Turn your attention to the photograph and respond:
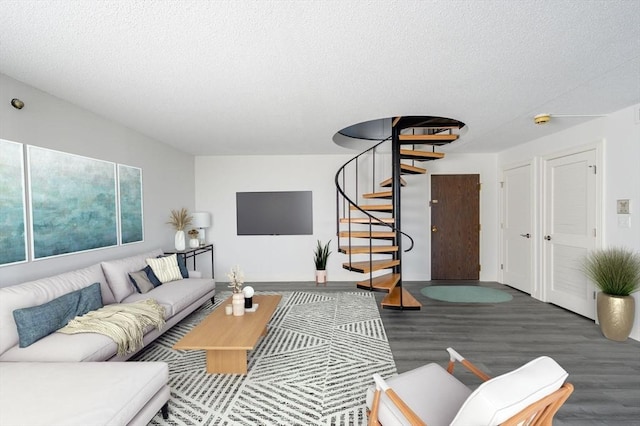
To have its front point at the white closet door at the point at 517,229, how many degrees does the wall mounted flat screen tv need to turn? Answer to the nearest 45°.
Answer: approximately 90° to its left

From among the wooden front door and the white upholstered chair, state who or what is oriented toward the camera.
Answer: the wooden front door

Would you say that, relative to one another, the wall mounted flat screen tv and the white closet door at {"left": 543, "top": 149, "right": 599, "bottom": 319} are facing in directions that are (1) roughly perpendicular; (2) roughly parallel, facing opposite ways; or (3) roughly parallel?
roughly perpendicular

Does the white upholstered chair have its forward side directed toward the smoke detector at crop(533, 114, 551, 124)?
no

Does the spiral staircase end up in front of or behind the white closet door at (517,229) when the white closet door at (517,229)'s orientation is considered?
in front

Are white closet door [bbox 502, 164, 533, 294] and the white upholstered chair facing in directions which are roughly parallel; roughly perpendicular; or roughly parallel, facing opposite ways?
roughly perpendicular

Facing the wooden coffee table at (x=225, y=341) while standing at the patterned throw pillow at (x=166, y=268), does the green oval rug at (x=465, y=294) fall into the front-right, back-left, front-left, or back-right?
front-left

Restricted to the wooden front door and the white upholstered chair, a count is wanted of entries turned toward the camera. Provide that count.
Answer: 1

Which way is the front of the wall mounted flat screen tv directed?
toward the camera

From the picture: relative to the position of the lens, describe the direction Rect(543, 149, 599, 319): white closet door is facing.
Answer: facing the viewer and to the left of the viewer

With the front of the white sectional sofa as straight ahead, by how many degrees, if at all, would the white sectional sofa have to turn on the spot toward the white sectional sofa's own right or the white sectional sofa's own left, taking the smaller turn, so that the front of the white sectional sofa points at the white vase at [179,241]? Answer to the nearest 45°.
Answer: approximately 90° to the white sectional sofa's own left

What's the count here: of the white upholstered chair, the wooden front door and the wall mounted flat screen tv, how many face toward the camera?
2

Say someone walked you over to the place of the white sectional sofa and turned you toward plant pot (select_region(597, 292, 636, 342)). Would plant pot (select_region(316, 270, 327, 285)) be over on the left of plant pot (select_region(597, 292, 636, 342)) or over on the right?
left

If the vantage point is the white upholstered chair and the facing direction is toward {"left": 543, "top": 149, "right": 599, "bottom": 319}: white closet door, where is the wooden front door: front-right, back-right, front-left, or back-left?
front-left

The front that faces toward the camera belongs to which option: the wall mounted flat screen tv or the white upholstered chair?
the wall mounted flat screen tv

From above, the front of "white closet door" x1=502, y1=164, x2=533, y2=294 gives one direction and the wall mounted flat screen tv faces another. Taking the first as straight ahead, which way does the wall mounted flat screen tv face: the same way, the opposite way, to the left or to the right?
to the left

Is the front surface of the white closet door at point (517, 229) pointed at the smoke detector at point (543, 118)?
no

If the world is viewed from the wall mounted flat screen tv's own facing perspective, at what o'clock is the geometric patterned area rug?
The geometric patterned area rug is roughly at 12 o'clock from the wall mounted flat screen tv.

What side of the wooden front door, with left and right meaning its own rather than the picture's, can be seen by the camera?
front

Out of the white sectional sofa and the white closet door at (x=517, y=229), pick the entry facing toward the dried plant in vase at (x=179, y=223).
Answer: the white closet door

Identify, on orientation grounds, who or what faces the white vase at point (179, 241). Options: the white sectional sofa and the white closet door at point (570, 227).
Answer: the white closet door

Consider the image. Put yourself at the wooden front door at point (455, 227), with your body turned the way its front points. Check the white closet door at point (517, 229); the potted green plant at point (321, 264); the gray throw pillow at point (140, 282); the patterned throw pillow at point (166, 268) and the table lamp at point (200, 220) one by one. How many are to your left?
1

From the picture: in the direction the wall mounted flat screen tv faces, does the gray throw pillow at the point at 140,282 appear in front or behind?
in front

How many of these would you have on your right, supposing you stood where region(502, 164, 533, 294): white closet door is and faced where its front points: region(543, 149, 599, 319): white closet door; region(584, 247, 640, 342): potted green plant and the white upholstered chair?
0

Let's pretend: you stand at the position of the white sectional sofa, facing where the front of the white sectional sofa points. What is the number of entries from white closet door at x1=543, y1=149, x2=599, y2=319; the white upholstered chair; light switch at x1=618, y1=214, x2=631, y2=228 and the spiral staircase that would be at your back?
0
